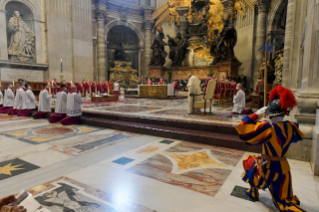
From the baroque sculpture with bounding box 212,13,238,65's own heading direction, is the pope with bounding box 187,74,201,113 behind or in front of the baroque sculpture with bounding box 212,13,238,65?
in front

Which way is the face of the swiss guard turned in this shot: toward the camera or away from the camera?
away from the camera

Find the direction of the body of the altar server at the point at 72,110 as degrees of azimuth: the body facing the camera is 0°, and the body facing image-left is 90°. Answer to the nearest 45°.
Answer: approximately 225°

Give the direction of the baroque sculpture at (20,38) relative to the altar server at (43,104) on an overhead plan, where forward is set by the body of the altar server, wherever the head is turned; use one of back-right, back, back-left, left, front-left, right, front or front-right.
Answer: front-left

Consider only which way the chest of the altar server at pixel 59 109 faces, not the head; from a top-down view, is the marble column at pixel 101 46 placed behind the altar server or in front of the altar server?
in front

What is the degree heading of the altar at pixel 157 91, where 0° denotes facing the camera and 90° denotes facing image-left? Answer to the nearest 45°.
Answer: approximately 0°

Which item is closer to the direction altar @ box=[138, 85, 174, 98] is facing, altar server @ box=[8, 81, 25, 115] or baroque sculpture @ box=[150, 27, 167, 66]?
the altar server

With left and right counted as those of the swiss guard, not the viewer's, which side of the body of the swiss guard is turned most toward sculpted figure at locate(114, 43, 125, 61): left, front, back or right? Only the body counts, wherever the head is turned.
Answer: front

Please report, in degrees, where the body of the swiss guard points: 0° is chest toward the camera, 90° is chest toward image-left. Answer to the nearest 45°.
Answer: approximately 135°

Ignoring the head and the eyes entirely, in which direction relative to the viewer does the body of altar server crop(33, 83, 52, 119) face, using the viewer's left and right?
facing away from the viewer and to the right of the viewer

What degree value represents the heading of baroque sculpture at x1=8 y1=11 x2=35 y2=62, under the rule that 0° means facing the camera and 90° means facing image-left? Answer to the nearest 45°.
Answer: approximately 0°

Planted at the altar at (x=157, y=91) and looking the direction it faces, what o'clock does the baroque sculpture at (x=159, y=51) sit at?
The baroque sculpture is roughly at 6 o'clock from the altar.

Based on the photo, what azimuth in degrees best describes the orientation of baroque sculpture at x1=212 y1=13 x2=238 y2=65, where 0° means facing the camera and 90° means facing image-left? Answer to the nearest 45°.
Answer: approximately 45°
